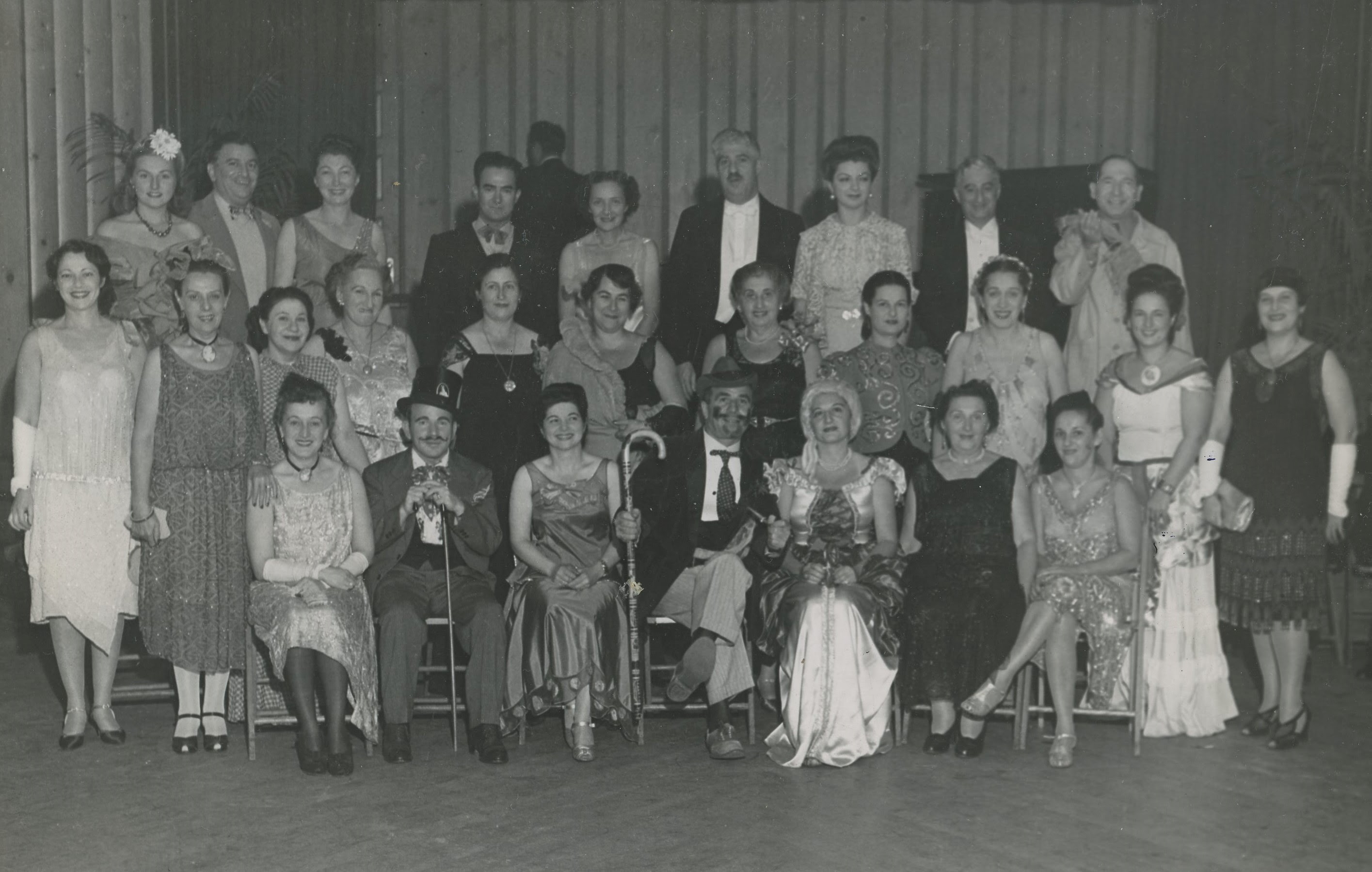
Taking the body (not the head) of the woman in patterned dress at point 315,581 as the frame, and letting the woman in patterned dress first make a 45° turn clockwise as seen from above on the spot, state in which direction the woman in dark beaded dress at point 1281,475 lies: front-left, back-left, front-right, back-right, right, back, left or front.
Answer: back-left

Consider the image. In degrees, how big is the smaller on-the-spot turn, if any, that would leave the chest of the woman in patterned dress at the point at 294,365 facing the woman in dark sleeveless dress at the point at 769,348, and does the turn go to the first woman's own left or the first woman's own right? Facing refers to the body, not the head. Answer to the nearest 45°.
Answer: approximately 90° to the first woman's own left

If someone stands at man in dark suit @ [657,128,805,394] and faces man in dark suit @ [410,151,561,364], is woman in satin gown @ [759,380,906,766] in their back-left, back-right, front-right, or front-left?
back-left

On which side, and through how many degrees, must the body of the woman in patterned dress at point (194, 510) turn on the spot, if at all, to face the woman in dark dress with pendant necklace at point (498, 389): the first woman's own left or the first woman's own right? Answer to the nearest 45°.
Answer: approximately 90° to the first woman's own left

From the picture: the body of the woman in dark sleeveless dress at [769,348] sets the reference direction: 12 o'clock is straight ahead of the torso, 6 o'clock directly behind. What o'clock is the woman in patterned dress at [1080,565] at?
The woman in patterned dress is roughly at 10 o'clock from the woman in dark sleeveless dress.

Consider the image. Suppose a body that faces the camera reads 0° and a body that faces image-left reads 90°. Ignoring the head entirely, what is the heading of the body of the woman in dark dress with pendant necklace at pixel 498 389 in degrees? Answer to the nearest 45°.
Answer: approximately 0°

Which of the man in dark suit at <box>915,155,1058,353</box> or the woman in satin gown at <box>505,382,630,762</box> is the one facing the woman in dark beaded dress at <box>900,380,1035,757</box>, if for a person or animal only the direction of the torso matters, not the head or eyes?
the man in dark suit
